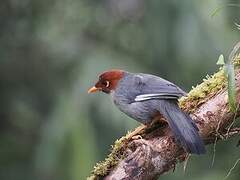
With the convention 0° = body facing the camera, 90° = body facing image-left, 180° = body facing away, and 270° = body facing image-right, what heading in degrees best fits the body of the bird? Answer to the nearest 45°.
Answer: approximately 90°
